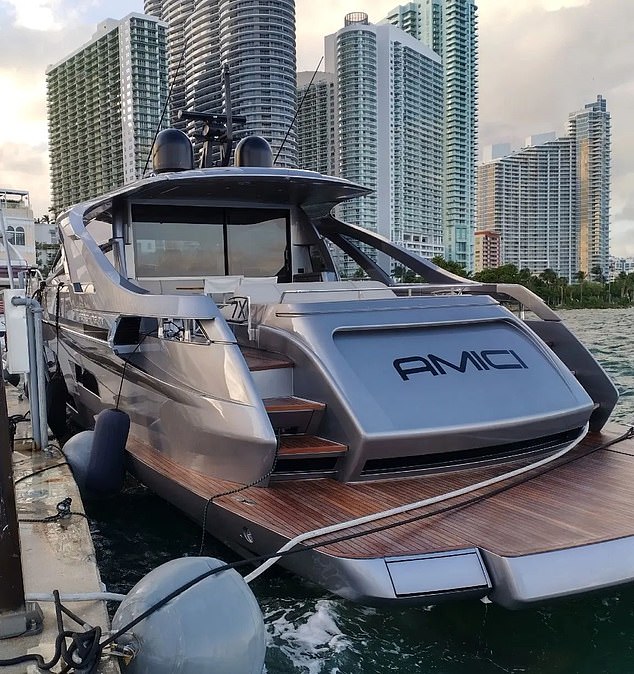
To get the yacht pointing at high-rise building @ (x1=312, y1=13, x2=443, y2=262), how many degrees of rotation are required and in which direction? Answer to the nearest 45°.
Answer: approximately 45° to its right

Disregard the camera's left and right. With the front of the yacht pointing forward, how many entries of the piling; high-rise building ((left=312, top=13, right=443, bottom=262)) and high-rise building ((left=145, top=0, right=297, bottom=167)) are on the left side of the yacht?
1

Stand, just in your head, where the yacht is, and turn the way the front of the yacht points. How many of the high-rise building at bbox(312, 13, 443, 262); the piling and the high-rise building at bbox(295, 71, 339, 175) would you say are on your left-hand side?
1

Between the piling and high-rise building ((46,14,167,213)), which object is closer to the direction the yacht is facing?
the high-rise building

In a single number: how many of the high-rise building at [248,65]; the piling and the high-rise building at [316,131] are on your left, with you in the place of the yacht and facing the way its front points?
1

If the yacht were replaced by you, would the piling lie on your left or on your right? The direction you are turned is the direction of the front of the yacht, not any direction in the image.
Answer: on your left

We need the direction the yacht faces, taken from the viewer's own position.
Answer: facing away from the viewer and to the left of the viewer

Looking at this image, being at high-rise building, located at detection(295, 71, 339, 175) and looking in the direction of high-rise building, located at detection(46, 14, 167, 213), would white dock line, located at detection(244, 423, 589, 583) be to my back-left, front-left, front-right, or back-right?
front-left

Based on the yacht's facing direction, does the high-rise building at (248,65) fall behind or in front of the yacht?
in front

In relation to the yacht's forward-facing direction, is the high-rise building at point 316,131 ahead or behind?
ahead
